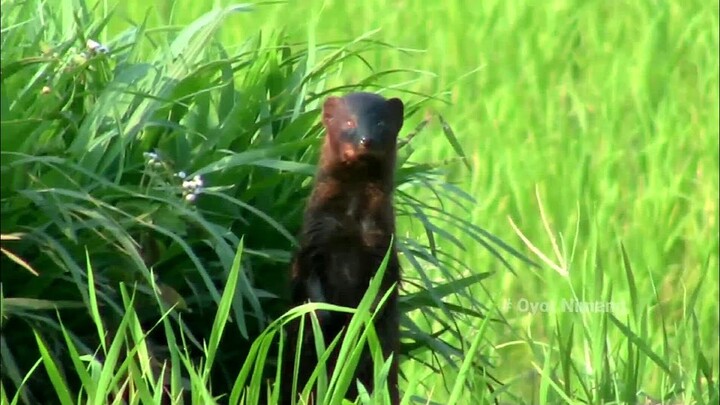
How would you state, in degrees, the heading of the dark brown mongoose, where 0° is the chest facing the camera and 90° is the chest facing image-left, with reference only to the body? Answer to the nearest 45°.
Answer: approximately 0°
